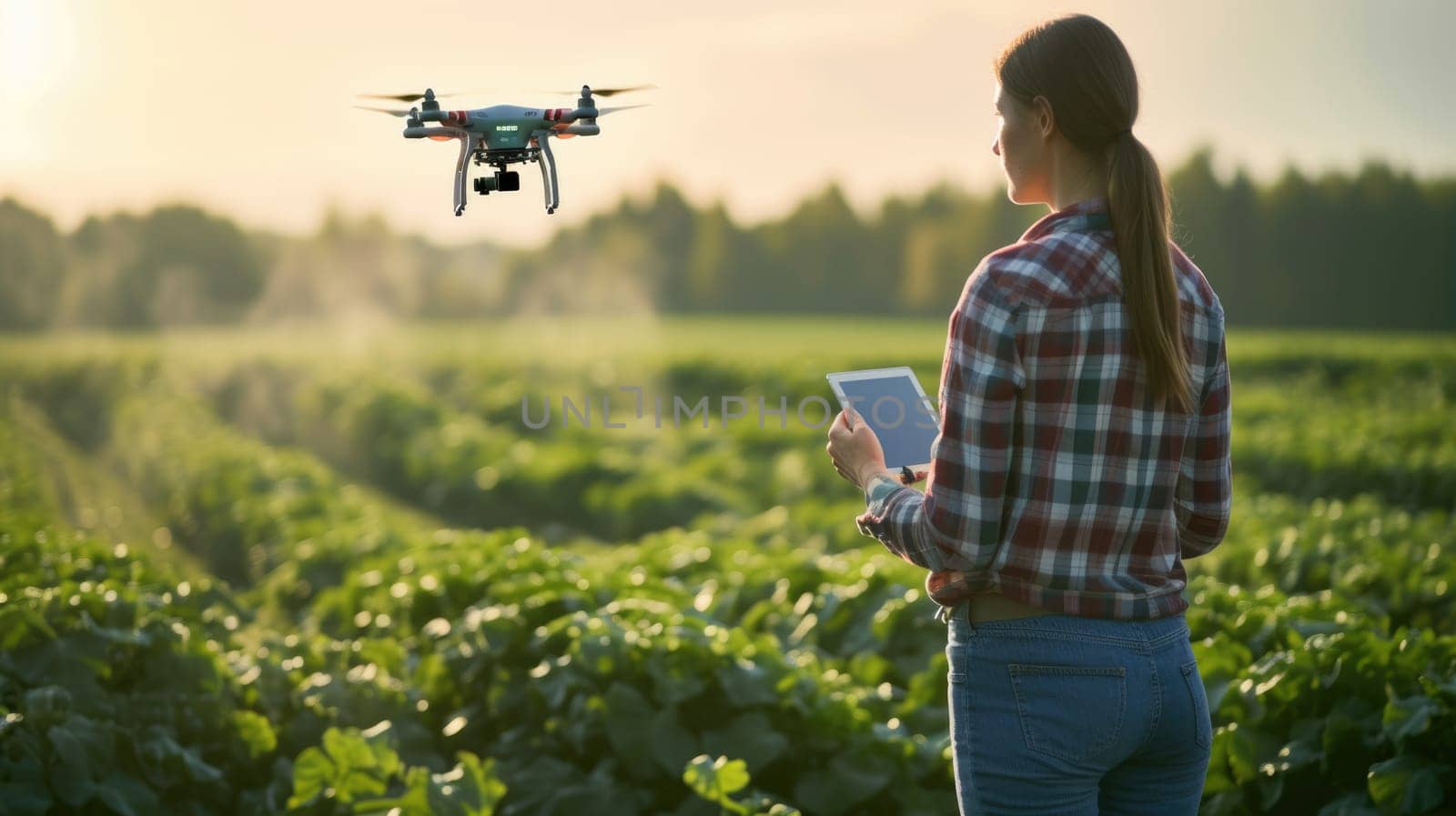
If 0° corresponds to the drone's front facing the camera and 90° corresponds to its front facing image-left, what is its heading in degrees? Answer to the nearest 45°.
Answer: approximately 0°

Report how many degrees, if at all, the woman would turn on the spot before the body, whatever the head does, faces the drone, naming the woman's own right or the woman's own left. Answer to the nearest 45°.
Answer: approximately 45° to the woman's own left

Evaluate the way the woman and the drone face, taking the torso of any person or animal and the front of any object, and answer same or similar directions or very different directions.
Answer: very different directions

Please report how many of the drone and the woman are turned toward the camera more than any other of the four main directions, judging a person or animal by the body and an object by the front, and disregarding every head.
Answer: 1

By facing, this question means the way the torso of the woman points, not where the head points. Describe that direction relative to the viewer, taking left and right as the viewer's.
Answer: facing away from the viewer and to the left of the viewer
